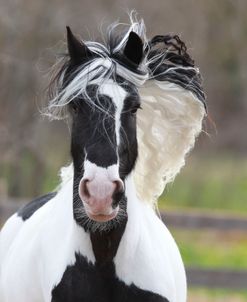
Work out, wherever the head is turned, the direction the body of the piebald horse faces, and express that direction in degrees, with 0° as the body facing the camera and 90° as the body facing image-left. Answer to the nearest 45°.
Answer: approximately 0°

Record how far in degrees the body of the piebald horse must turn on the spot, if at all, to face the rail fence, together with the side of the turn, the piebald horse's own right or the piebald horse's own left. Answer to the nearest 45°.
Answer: approximately 180°
